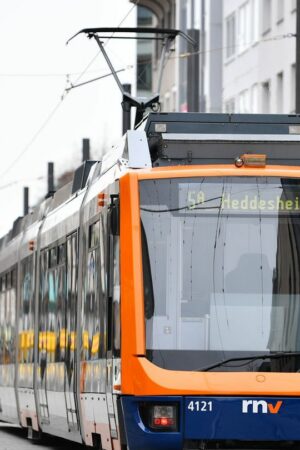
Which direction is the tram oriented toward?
toward the camera
